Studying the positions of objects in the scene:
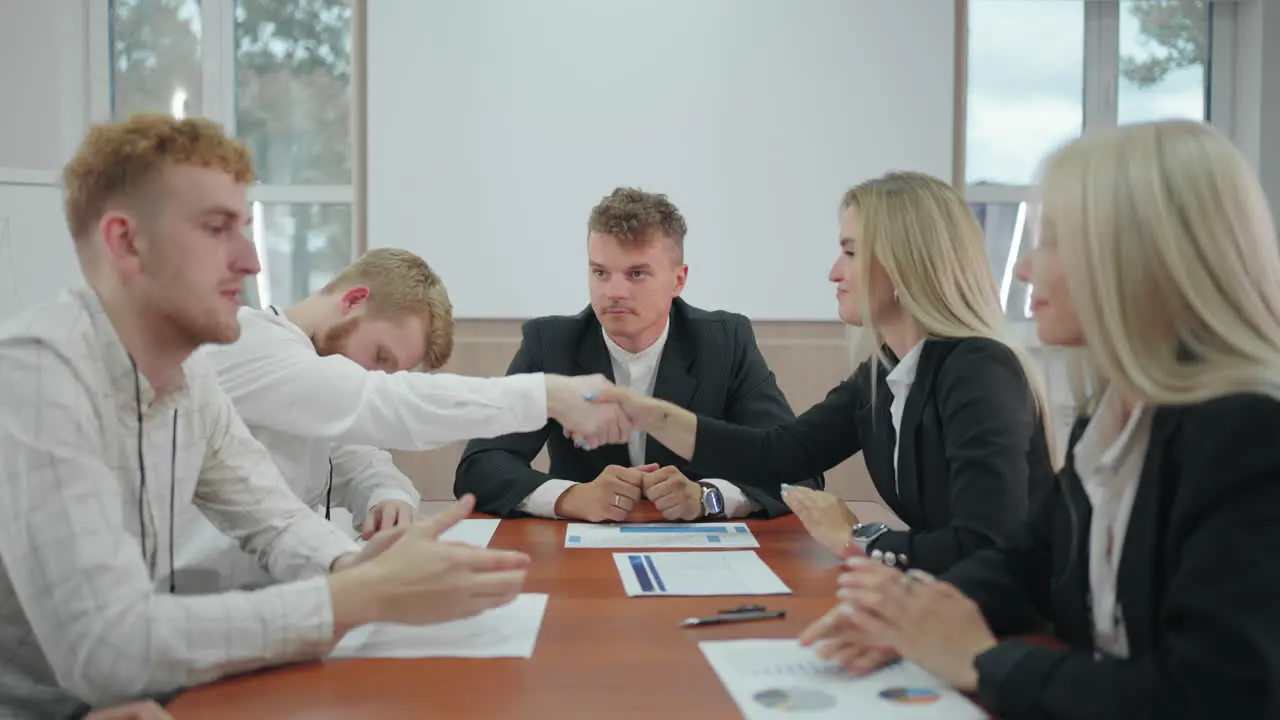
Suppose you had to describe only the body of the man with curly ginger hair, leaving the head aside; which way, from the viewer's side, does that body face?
to the viewer's right

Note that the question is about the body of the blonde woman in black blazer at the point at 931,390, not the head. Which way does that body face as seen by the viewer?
to the viewer's left

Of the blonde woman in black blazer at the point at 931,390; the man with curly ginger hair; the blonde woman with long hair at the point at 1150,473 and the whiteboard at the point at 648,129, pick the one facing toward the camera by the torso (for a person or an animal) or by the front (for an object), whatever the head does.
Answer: the whiteboard

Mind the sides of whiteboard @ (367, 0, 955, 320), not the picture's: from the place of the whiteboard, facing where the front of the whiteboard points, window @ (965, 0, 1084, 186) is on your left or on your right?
on your left

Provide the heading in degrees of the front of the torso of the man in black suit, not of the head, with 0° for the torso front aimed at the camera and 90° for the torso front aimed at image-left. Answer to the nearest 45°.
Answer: approximately 0°

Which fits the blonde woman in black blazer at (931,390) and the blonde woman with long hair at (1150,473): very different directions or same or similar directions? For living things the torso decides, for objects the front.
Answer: same or similar directions

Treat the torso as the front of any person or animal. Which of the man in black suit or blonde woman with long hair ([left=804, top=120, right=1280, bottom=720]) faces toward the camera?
the man in black suit

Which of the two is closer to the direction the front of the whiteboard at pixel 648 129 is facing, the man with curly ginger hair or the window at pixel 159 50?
the man with curly ginger hair

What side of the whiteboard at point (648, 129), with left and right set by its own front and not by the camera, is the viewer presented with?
front

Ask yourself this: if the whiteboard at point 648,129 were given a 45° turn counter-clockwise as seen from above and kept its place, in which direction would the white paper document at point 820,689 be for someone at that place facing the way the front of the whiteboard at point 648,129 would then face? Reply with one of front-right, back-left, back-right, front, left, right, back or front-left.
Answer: front-right

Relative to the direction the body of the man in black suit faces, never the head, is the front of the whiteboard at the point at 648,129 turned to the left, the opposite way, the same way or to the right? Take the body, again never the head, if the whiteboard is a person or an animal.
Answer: the same way

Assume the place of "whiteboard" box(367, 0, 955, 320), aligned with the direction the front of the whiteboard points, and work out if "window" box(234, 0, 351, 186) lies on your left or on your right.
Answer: on your right

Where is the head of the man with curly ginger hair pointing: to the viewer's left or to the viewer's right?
to the viewer's right

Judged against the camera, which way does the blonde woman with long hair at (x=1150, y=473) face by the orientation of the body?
to the viewer's left
